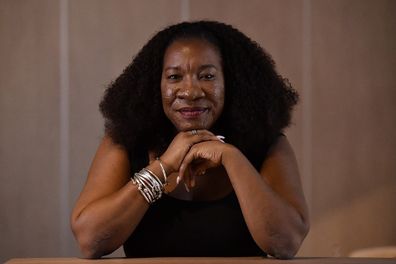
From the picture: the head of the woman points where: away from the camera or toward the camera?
toward the camera

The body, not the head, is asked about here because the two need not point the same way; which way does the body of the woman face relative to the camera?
toward the camera
